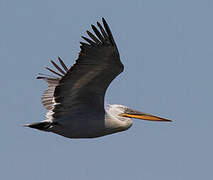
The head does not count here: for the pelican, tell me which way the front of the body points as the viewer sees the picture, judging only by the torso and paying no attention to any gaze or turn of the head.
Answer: to the viewer's right
